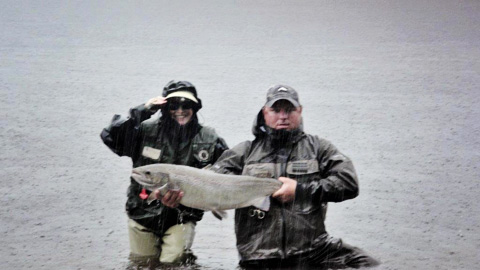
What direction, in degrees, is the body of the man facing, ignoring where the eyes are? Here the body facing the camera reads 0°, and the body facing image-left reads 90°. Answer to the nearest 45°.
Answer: approximately 0°

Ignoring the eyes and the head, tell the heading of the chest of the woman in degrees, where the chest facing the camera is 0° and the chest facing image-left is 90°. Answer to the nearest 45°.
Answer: approximately 0°

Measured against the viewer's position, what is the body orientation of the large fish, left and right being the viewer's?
facing to the left of the viewer

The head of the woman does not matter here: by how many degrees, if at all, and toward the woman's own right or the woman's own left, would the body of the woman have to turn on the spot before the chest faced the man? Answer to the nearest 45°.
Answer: approximately 45° to the woman's own left

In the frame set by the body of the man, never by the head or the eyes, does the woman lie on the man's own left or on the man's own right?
on the man's own right
